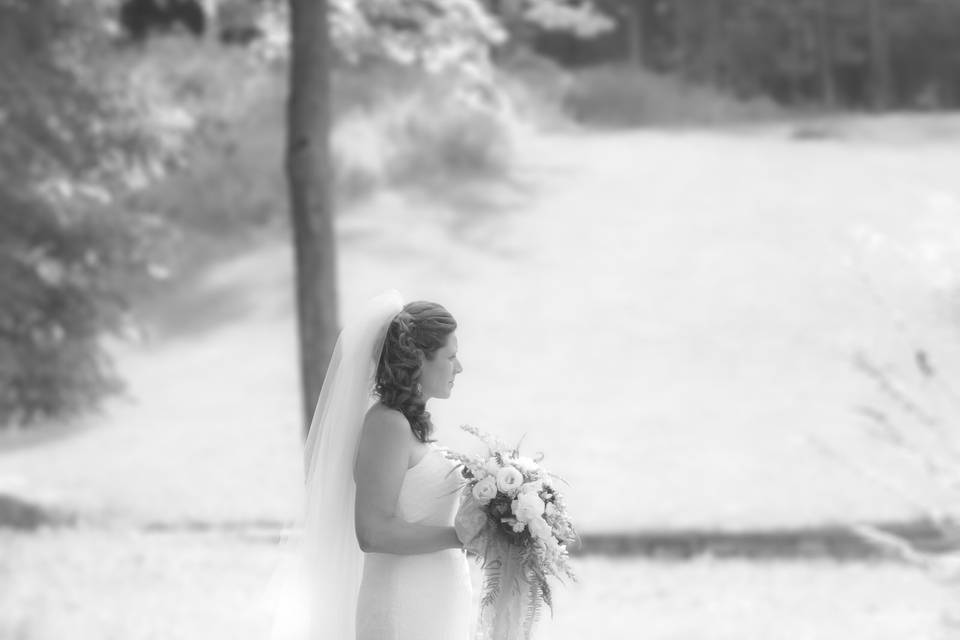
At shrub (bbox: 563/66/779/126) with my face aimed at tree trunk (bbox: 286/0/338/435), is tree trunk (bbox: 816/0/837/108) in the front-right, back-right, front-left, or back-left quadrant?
back-left

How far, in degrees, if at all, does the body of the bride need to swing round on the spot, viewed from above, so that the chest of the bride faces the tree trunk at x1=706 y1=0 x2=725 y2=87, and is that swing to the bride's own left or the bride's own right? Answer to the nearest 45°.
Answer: approximately 90° to the bride's own left

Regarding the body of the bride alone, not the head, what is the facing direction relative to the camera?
to the viewer's right

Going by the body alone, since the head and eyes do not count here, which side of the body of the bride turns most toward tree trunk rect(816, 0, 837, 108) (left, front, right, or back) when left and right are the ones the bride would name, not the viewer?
left

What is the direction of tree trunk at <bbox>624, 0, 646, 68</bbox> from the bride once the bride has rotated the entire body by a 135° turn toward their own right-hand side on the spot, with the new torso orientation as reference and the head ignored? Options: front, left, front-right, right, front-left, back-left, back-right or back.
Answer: back-right

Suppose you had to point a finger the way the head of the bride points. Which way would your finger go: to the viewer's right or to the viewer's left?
to the viewer's right

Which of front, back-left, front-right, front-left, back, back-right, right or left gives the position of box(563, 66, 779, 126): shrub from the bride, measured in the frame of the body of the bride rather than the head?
left

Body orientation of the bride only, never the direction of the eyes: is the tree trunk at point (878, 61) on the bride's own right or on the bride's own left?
on the bride's own left

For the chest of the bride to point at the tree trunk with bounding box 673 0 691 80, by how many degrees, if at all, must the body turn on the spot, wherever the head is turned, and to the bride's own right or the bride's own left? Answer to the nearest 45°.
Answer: approximately 90° to the bride's own left

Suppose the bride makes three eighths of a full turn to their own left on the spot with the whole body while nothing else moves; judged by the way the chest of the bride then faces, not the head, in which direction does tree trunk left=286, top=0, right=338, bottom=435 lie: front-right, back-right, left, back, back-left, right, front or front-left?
front-right
